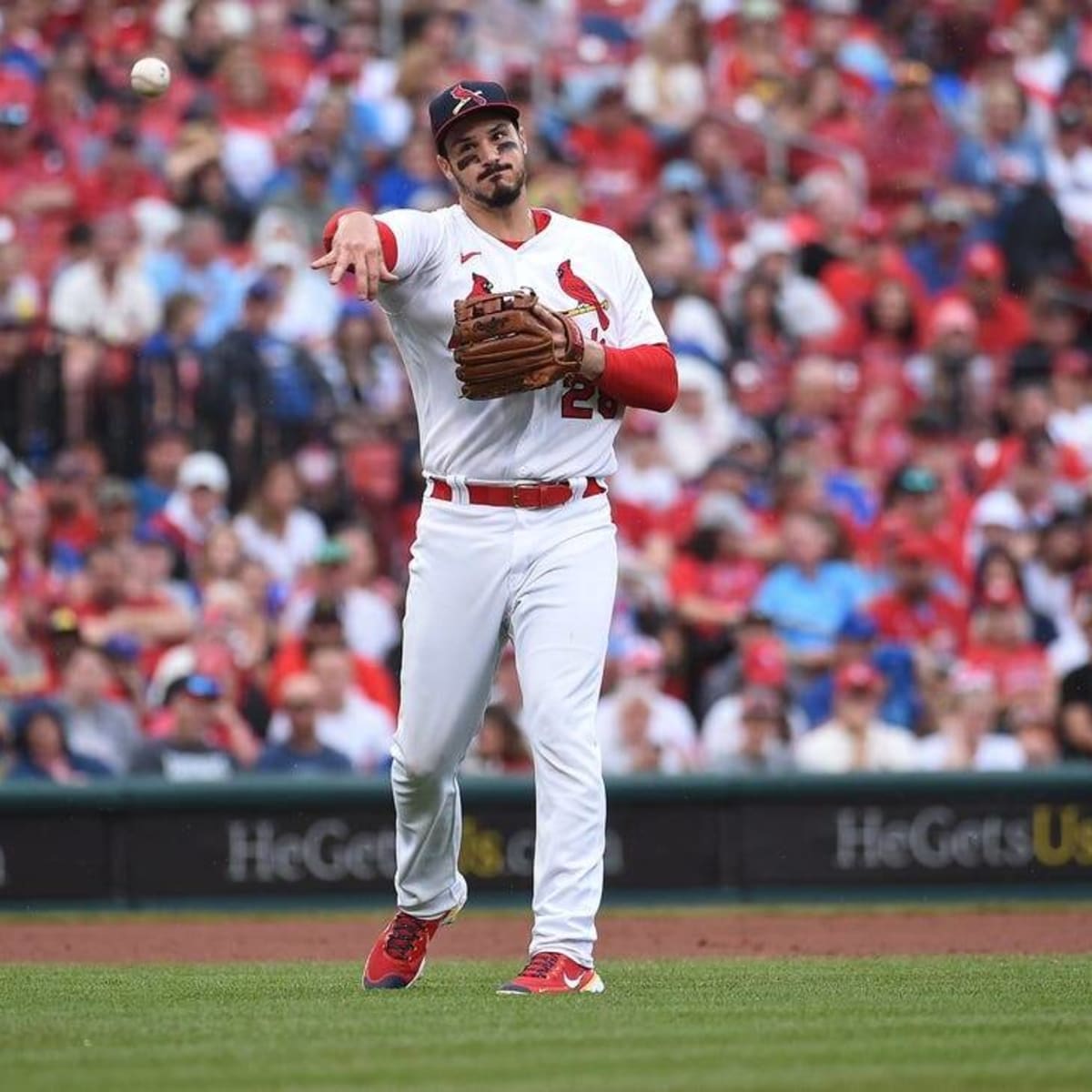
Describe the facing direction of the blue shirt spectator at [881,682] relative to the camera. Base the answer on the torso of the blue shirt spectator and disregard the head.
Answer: toward the camera

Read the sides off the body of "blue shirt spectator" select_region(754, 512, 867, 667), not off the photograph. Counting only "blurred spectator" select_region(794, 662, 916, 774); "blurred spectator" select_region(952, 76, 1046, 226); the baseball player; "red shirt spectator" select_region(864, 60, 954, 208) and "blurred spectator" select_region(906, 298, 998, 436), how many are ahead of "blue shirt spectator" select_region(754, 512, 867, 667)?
2

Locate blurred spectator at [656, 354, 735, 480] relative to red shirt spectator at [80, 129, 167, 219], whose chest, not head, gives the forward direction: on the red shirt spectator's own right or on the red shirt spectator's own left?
on the red shirt spectator's own left

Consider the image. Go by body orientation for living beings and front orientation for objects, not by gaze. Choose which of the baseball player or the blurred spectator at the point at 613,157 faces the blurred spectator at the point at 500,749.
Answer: the blurred spectator at the point at 613,157

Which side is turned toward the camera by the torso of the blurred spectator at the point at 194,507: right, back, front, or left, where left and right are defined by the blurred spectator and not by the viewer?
front

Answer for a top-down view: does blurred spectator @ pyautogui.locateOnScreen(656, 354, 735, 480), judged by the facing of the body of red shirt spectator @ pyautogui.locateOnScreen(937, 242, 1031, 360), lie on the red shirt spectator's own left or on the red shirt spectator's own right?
on the red shirt spectator's own right

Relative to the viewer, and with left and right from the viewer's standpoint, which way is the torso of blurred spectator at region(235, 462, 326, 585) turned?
facing the viewer

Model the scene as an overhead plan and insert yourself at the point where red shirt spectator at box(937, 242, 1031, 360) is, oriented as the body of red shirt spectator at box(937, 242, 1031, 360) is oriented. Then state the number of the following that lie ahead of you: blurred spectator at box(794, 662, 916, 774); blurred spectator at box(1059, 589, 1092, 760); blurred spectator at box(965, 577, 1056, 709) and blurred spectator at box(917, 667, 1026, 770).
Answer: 4

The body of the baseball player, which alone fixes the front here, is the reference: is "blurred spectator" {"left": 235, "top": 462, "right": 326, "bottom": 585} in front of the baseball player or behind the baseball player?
behind

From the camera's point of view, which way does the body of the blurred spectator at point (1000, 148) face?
toward the camera

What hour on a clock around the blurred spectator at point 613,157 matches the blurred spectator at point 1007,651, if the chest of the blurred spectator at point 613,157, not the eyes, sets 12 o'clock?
the blurred spectator at point 1007,651 is roughly at 11 o'clock from the blurred spectator at point 613,157.

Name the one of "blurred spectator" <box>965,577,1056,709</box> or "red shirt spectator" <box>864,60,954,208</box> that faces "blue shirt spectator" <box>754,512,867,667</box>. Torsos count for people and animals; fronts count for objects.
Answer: the red shirt spectator
